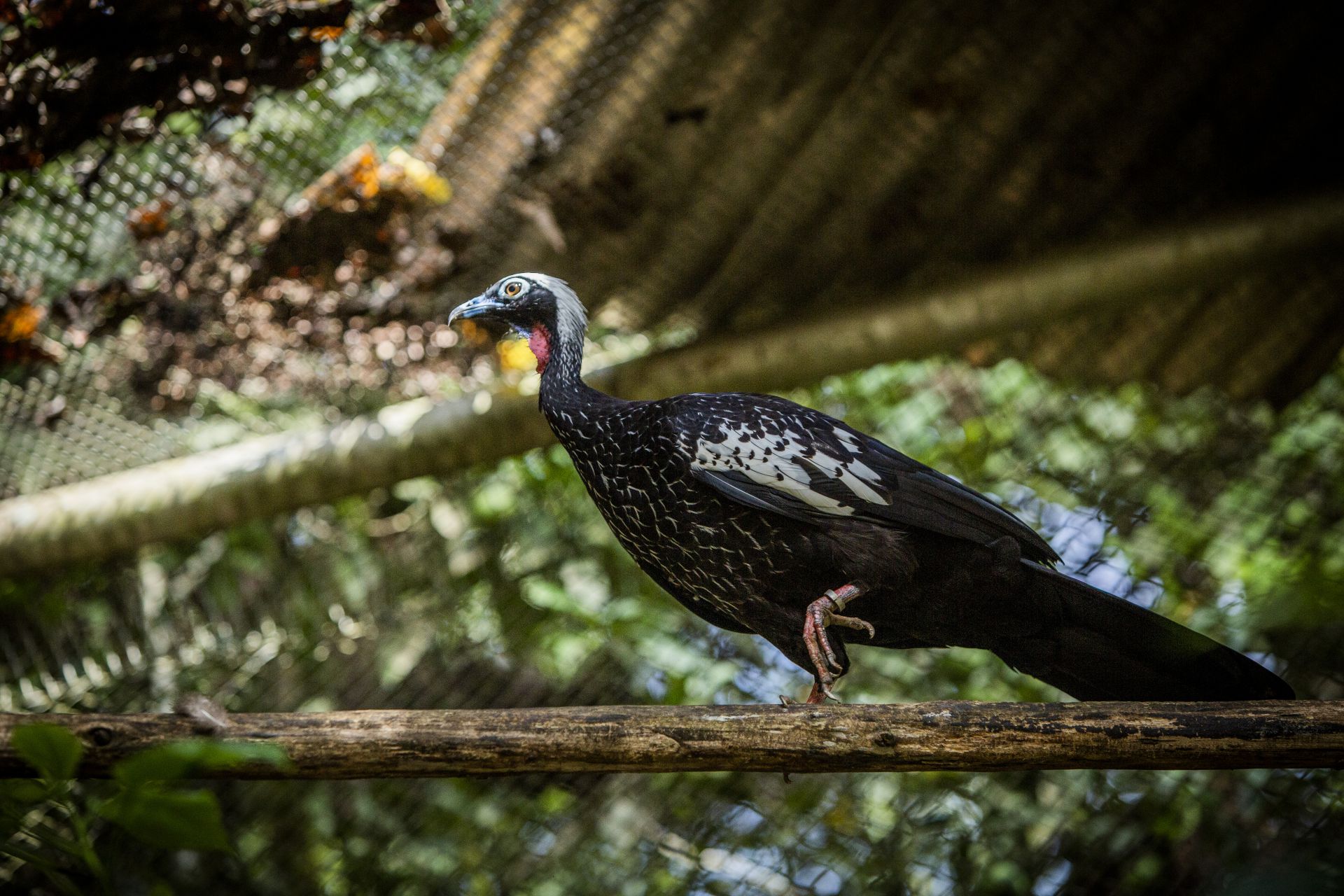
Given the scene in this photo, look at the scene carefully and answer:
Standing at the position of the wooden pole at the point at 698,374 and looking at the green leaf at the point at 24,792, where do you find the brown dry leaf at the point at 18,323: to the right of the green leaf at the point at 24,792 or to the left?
right

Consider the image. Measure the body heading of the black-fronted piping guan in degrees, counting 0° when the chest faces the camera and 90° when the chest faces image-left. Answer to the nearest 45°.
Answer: approximately 90°

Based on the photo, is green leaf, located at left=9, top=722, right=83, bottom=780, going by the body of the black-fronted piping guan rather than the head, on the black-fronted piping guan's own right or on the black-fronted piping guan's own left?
on the black-fronted piping guan's own left

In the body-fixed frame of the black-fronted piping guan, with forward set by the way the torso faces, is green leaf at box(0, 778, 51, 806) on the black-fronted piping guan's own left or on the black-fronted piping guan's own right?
on the black-fronted piping guan's own left

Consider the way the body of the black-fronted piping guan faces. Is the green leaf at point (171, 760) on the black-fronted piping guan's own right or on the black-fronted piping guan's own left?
on the black-fronted piping guan's own left
